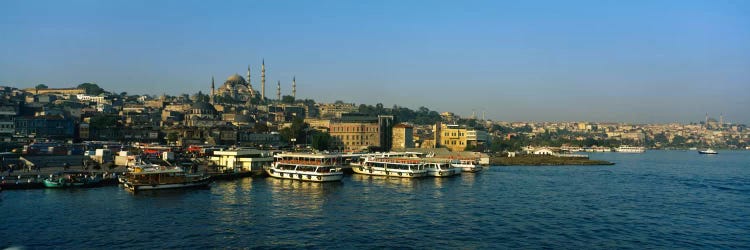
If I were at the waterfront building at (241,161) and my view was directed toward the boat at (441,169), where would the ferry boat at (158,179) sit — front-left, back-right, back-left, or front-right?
back-right

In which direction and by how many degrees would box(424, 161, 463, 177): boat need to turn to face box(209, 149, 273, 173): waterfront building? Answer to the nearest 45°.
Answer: approximately 180°

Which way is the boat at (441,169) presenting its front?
to the viewer's right
